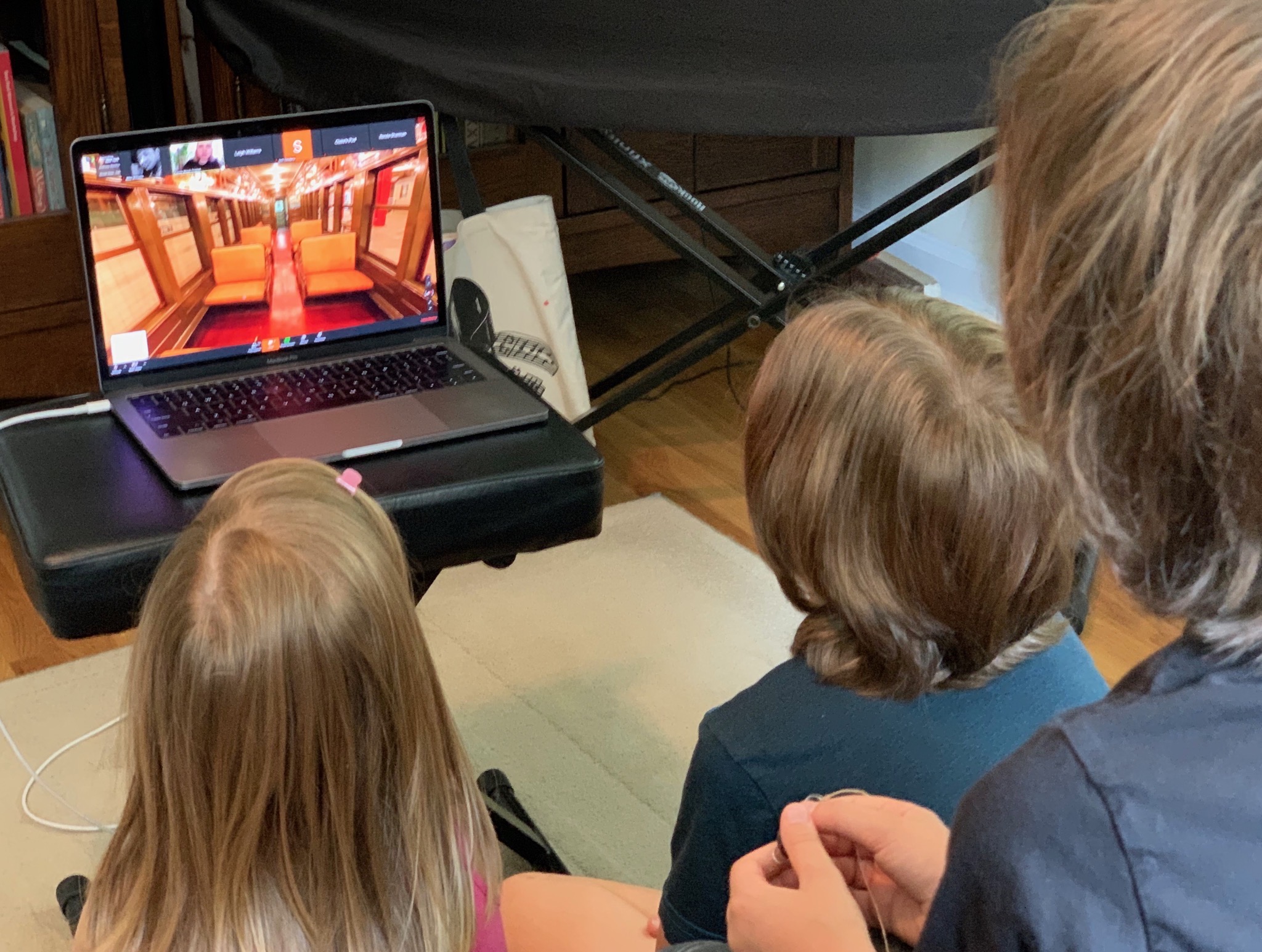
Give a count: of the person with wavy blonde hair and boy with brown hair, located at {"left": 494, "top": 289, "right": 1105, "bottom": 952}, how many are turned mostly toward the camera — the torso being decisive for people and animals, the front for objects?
0

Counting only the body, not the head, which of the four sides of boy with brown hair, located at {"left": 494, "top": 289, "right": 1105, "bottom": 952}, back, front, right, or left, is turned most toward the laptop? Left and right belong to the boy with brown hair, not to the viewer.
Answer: front

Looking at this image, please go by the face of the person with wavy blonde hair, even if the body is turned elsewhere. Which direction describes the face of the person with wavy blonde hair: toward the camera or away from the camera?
away from the camera

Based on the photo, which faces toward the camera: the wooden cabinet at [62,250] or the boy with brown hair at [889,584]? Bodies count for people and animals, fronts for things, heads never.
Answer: the wooden cabinet

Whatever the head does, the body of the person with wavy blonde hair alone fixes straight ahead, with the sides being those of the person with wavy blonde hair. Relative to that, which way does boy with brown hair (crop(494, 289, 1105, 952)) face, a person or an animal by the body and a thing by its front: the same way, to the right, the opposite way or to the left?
the same way

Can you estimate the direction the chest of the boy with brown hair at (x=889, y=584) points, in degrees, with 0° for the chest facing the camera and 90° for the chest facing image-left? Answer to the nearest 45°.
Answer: approximately 135°

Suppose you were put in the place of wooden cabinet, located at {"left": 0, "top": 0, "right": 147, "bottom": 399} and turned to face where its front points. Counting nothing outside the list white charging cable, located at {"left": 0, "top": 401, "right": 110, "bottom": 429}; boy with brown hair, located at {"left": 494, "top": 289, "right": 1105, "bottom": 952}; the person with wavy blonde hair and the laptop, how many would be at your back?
0

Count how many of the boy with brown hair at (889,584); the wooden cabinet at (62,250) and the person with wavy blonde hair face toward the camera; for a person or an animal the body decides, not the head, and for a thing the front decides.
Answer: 1

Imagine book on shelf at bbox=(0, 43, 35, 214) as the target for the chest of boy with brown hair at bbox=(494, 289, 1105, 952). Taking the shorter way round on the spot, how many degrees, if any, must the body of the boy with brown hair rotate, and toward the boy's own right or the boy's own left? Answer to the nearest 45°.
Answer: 0° — they already face it

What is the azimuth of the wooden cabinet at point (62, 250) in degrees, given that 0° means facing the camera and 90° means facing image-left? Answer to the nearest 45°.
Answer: approximately 0°

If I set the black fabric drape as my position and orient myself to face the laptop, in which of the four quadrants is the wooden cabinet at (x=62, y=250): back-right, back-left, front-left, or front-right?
front-right

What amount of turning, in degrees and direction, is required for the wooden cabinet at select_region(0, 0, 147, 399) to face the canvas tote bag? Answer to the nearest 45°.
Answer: approximately 90° to its left

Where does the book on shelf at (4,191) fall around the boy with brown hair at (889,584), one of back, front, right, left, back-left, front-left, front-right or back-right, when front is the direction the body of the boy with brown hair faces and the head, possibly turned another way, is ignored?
front

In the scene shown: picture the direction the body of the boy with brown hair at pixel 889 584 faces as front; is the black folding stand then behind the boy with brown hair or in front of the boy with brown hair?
in front

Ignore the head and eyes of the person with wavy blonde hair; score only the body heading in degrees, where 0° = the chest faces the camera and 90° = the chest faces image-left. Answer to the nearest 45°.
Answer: approximately 135°

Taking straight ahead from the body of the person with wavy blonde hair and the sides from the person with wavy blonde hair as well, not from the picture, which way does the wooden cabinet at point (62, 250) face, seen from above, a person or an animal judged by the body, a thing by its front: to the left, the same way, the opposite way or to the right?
the opposite way

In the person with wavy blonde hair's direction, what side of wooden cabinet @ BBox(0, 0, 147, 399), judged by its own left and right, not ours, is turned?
front

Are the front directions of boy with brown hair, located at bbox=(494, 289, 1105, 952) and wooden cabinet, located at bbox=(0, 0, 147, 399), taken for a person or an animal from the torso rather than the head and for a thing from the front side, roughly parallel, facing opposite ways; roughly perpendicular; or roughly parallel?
roughly parallel, facing opposite ways
